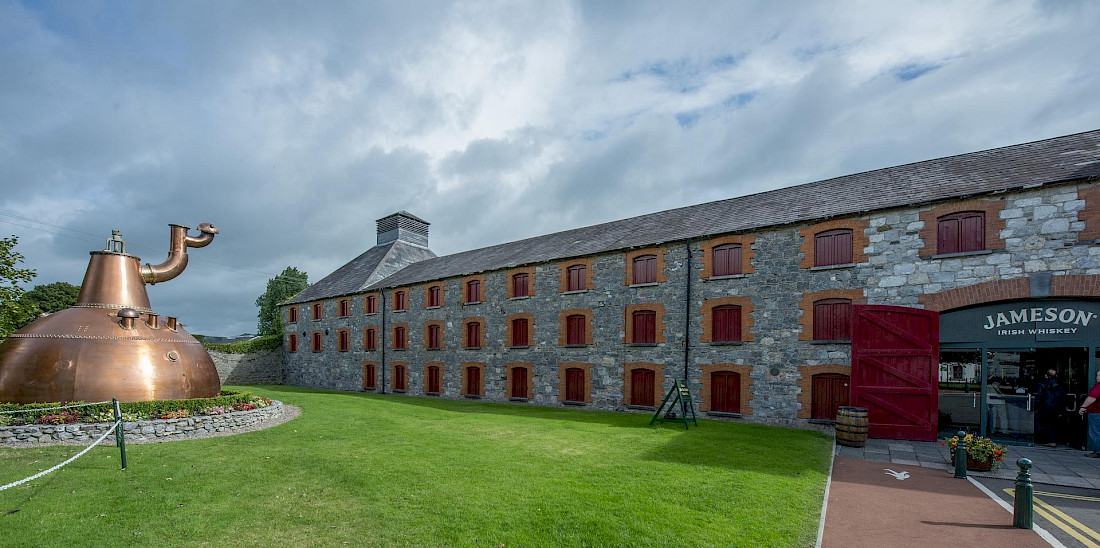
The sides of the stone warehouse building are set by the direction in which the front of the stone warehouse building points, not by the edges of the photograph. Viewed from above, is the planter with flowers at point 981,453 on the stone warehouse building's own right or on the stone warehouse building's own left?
on the stone warehouse building's own left

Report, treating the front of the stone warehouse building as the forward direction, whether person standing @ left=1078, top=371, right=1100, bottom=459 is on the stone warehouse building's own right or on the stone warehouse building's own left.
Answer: on the stone warehouse building's own left

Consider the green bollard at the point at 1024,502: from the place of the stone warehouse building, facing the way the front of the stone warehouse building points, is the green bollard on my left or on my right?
on my left

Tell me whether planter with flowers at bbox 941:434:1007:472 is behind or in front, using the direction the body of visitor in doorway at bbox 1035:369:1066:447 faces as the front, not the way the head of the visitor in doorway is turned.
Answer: in front

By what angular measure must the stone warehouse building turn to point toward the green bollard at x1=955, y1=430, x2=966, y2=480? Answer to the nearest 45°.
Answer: approximately 45° to its left

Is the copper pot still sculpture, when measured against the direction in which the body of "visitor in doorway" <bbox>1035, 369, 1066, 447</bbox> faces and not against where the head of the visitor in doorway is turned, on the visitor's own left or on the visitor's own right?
on the visitor's own right

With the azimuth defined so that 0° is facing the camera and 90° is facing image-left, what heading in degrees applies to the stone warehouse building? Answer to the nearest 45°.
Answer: approximately 45°

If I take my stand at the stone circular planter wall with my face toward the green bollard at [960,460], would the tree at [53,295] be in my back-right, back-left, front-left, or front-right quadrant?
back-left
